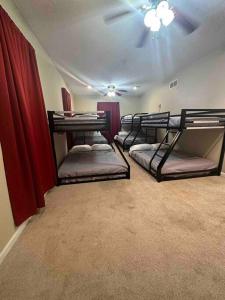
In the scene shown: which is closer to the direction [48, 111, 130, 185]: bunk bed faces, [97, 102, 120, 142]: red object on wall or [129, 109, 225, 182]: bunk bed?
the bunk bed

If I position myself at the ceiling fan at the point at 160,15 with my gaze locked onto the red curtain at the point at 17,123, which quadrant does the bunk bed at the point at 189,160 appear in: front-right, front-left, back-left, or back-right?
back-right

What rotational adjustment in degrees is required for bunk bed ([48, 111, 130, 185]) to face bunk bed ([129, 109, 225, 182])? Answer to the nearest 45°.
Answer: approximately 90° to its left

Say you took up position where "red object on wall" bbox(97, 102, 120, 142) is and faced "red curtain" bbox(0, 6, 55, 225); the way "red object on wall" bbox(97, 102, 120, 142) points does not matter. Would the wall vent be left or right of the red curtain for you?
left
